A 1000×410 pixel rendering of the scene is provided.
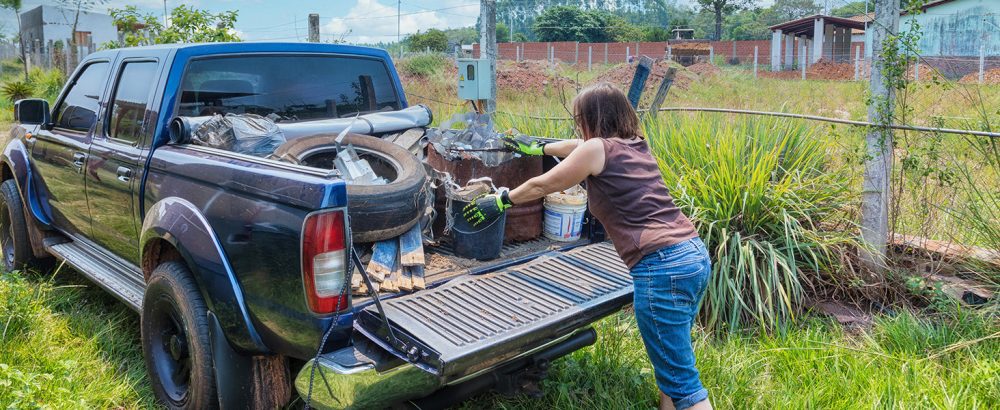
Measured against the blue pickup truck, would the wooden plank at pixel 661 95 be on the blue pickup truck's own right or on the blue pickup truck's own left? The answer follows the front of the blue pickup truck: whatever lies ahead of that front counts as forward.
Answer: on the blue pickup truck's own right

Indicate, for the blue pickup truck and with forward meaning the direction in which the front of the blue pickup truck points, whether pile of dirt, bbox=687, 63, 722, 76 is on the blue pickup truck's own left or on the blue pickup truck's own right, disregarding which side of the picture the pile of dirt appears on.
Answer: on the blue pickup truck's own right

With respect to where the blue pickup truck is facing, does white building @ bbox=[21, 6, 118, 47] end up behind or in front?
in front

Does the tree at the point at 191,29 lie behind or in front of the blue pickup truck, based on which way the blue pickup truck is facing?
in front

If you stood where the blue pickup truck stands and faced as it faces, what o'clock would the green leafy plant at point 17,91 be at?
The green leafy plant is roughly at 1 o'clock from the blue pickup truck.

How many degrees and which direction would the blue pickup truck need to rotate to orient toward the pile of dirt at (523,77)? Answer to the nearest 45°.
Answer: approximately 45° to its right

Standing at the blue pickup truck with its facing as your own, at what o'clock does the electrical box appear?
The electrical box is roughly at 2 o'clock from the blue pickup truck.

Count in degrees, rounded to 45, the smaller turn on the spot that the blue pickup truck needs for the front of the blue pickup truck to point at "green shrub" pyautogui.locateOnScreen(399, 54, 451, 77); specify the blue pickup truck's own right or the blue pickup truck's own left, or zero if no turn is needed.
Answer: approximately 45° to the blue pickup truck's own right

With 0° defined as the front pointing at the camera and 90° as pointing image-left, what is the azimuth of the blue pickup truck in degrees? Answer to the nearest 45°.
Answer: approximately 135°

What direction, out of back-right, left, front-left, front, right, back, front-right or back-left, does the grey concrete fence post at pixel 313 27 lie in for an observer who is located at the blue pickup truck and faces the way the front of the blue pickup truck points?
front-right
